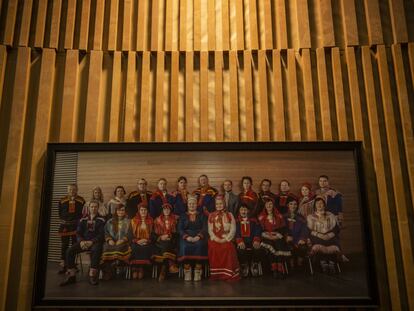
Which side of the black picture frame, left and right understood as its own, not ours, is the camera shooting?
front
